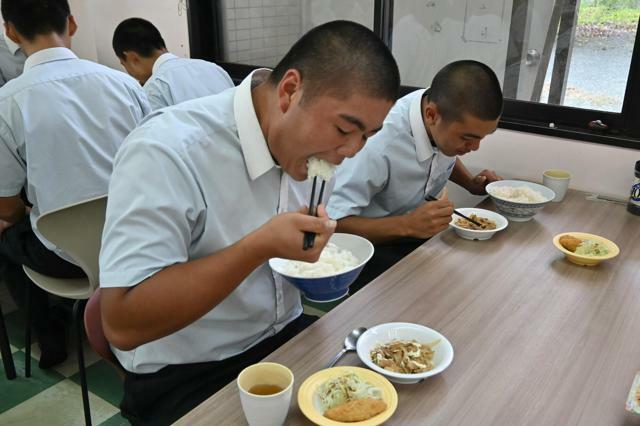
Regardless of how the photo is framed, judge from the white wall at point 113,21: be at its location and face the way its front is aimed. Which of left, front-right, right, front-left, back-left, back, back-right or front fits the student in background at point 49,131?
front

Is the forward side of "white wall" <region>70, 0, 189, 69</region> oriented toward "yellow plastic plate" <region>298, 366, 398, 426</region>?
yes

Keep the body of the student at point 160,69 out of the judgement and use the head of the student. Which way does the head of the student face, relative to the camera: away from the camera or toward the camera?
away from the camera

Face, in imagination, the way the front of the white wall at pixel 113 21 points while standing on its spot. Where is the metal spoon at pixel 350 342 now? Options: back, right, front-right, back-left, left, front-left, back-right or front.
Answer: front

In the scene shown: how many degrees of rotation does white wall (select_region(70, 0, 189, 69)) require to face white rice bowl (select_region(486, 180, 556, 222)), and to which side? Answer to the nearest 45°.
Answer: approximately 45° to its left

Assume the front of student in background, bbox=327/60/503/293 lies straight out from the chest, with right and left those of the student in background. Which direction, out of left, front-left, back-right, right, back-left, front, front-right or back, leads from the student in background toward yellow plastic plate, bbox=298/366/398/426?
front-right

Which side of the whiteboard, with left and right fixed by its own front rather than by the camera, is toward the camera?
front

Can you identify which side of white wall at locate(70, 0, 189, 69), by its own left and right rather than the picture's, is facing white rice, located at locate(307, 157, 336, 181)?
front

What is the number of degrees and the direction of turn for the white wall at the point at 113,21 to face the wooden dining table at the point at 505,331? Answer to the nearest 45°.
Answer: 0° — it already faces it

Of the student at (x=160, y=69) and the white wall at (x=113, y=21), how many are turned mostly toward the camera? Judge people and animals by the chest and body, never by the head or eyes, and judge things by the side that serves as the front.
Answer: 1

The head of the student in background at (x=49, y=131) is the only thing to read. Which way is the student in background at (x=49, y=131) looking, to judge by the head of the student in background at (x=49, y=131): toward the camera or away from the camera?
away from the camera

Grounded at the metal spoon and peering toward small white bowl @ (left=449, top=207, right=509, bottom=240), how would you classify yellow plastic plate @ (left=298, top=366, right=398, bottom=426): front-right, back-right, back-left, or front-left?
back-right
